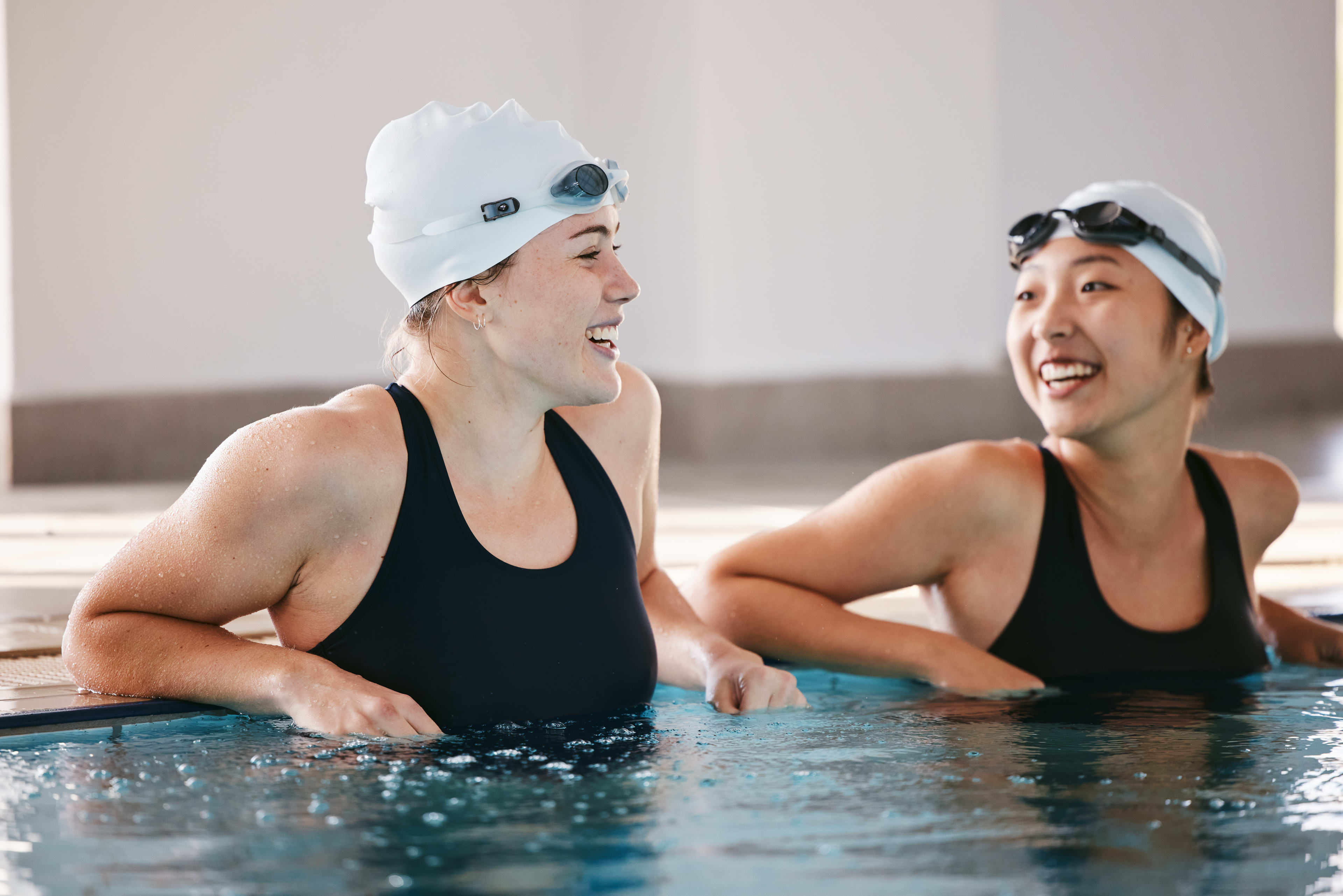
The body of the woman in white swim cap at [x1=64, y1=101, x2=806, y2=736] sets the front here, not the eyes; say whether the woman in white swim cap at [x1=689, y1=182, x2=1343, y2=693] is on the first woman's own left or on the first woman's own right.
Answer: on the first woman's own left

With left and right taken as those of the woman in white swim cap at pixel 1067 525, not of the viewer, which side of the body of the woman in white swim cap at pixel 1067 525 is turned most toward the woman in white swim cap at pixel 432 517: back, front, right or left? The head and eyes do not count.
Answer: right

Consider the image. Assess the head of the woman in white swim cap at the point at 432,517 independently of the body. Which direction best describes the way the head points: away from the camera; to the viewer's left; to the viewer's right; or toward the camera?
to the viewer's right

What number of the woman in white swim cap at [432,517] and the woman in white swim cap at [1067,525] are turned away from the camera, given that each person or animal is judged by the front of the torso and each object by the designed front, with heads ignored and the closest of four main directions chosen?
0

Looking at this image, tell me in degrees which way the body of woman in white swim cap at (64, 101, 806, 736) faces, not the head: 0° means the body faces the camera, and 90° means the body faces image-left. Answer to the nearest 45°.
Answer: approximately 315°

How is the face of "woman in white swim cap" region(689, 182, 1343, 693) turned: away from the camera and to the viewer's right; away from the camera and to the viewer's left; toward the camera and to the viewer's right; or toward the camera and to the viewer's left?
toward the camera and to the viewer's left
